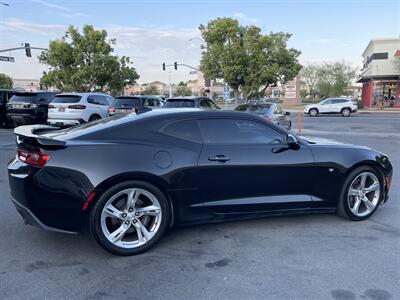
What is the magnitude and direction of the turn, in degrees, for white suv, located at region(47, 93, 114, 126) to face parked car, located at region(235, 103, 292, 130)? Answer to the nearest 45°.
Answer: approximately 45° to its right

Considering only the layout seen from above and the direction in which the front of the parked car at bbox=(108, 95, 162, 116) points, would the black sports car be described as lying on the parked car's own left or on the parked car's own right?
on the parked car's own right

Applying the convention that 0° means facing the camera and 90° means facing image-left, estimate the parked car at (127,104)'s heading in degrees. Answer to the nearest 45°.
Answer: approximately 225°

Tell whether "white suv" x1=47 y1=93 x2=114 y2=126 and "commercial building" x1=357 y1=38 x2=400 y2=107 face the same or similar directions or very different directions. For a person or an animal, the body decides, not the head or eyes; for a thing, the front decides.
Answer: very different directions

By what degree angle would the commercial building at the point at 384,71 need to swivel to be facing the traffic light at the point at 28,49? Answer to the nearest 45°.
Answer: approximately 45° to its right

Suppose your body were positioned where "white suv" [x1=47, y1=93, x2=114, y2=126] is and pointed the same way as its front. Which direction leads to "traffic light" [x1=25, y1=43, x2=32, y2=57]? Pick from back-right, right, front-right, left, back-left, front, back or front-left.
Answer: front-left

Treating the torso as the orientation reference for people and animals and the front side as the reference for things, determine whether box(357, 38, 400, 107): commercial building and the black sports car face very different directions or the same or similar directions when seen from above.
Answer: very different directions

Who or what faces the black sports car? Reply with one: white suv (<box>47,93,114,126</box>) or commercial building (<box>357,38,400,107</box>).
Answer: the commercial building

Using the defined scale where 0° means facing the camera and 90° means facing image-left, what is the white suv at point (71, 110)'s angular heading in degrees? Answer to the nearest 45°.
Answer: approximately 225°
